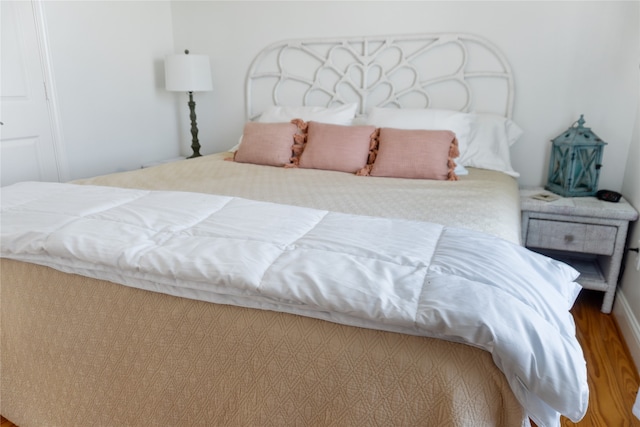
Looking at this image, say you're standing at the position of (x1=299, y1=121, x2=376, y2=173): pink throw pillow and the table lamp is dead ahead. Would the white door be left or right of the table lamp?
left

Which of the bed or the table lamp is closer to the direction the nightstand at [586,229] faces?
the bed

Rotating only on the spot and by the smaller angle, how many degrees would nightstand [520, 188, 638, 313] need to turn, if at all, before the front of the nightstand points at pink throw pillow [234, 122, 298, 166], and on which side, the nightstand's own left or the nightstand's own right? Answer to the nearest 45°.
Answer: approximately 90° to the nightstand's own right

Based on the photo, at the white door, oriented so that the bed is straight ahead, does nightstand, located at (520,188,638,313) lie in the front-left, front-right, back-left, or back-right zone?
front-left

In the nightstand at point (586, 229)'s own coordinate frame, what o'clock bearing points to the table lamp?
The table lamp is roughly at 3 o'clock from the nightstand.

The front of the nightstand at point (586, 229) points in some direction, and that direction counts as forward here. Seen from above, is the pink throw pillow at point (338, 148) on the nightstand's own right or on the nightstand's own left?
on the nightstand's own right

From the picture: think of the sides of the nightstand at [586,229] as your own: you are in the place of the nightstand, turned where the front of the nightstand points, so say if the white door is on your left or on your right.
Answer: on your right

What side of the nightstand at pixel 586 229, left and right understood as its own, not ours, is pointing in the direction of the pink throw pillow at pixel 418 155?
right

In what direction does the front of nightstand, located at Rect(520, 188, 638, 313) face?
toward the camera

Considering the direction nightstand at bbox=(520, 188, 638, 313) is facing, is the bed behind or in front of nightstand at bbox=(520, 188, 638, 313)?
in front

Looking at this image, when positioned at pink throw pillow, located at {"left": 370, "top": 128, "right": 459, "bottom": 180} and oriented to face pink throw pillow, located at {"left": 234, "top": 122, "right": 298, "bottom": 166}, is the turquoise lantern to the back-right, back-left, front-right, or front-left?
back-right

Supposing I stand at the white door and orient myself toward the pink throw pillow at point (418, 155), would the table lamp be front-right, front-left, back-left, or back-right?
front-left
